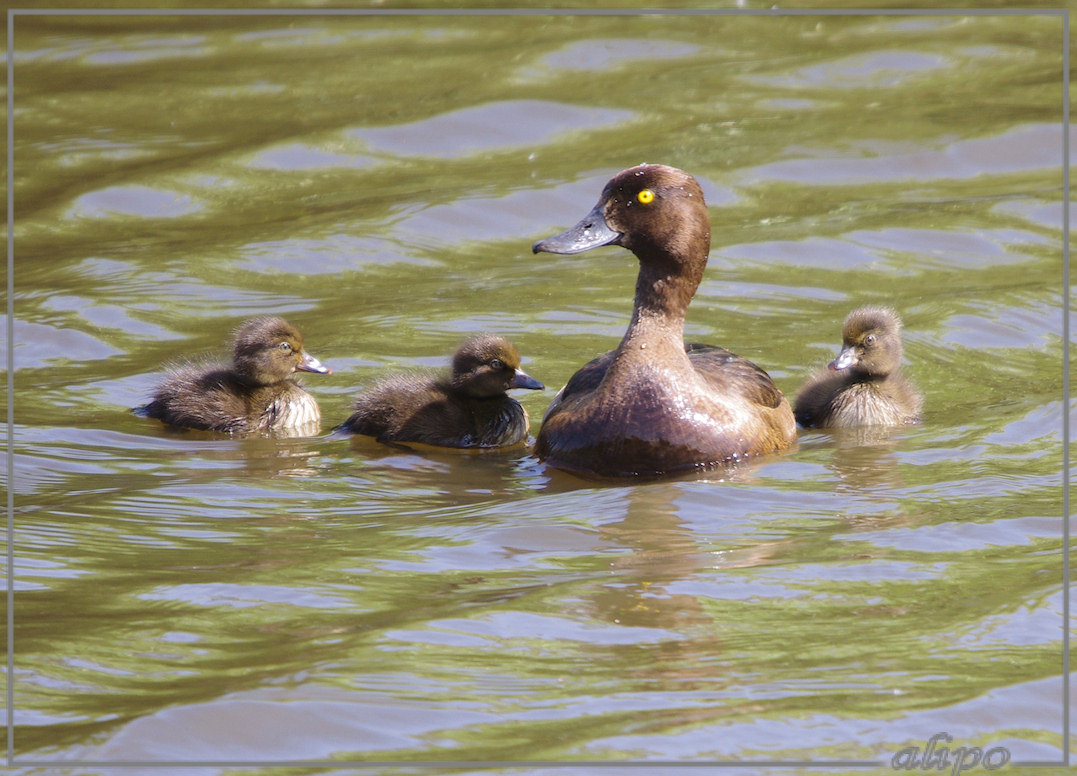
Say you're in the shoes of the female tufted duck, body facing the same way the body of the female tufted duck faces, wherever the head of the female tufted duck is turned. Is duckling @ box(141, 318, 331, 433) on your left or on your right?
on your right

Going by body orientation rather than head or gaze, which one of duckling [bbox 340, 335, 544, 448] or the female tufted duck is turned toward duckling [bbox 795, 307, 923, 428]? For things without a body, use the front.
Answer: duckling [bbox 340, 335, 544, 448]

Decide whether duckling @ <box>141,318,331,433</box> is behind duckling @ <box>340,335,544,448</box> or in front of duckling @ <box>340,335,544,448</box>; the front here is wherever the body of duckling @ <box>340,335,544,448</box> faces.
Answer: behind

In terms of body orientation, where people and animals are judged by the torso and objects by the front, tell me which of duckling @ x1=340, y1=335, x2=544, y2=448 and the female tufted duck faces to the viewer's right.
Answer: the duckling

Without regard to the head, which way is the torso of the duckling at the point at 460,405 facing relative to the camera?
to the viewer's right

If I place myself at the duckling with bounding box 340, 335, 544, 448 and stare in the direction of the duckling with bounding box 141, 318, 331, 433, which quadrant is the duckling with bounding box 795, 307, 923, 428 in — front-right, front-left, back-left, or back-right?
back-right

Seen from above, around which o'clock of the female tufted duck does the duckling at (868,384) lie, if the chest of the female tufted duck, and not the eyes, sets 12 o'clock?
The duckling is roughly at 8 o'clock from the female tufted duck.

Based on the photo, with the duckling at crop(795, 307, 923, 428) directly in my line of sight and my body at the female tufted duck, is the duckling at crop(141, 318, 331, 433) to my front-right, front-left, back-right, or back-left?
back-left

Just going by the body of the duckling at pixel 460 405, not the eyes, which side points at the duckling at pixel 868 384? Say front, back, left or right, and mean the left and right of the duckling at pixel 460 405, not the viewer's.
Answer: front

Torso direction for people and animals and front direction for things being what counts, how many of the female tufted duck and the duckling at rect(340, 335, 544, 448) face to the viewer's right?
1

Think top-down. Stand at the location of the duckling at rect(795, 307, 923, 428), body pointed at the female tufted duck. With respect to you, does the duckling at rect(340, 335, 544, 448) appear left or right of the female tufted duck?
right

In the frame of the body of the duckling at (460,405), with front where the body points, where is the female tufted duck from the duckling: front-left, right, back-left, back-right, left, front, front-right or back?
front-right

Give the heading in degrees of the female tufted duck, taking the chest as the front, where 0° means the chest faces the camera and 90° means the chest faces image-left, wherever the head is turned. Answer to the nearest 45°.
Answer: approximately 45°
